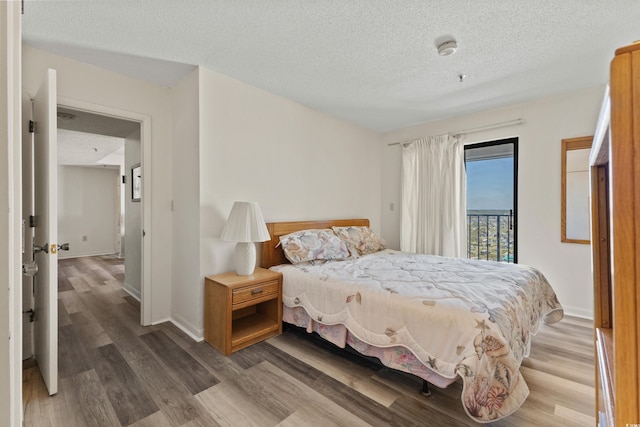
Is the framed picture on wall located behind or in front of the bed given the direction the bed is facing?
behind

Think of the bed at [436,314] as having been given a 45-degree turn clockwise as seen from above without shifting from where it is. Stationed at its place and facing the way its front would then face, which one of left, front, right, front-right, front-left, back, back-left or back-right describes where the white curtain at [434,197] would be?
back

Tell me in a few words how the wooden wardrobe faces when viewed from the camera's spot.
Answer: facing to the left of the viewer

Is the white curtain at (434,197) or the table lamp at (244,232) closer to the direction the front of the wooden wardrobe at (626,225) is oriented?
the table lamp

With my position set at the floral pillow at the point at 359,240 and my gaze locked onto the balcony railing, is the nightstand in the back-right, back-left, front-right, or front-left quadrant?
back-right

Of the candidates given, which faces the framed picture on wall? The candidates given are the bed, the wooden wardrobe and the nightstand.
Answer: the wooden wardrobe

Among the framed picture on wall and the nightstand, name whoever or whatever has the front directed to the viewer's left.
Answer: the framed picture on wall

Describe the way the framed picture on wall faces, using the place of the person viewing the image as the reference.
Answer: facing to the left of the viewer

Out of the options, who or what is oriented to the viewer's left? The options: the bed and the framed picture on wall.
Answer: the framed picture on wall

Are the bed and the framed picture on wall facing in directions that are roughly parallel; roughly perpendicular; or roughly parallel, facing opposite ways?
roughly perpendicular

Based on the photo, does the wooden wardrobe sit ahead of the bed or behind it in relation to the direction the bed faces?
ahead

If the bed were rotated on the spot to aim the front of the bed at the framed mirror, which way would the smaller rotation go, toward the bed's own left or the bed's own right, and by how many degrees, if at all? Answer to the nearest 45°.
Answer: approximately 90° to the bed's own left

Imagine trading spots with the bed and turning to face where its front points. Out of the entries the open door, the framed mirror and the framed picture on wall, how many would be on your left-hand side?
1

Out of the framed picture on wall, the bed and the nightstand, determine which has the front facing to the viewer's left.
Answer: the framed picture on wall
